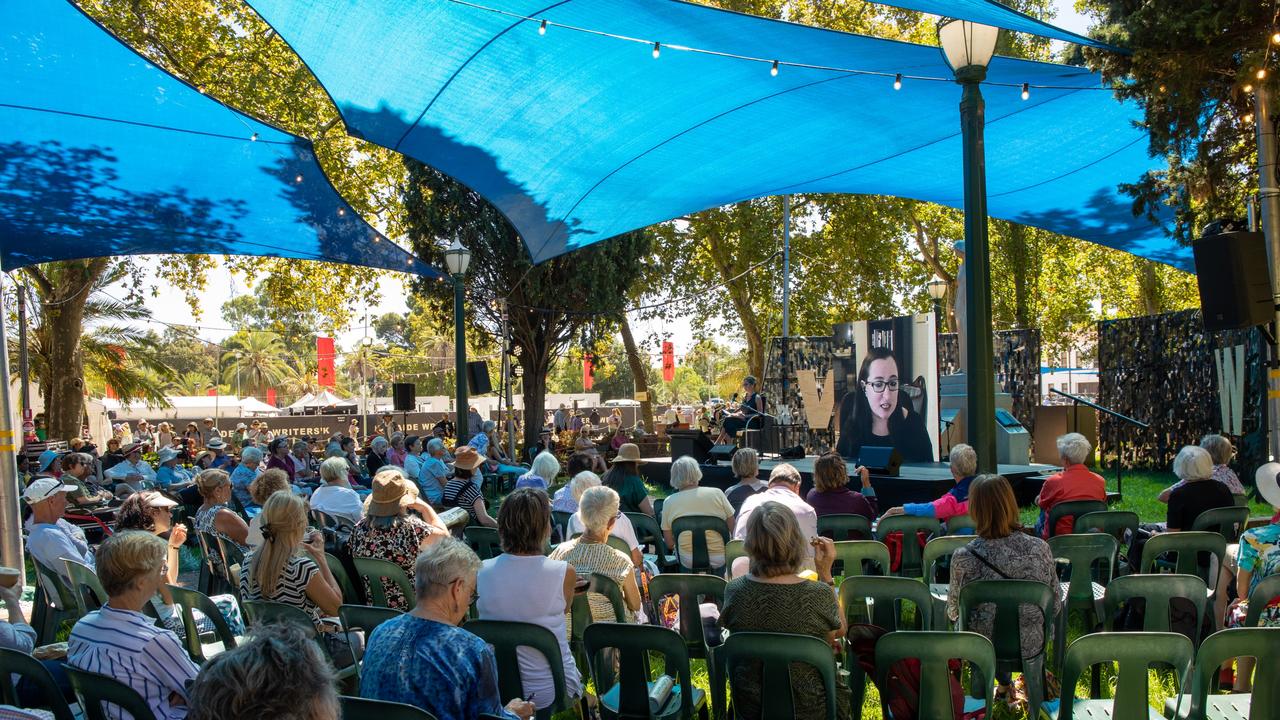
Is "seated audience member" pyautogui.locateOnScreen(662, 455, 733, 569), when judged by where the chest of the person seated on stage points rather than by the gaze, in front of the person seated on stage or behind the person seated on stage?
in front

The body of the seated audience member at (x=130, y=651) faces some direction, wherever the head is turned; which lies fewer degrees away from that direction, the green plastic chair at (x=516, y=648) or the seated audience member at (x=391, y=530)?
the seated audience member

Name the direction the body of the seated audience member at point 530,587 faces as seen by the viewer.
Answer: away from the camera

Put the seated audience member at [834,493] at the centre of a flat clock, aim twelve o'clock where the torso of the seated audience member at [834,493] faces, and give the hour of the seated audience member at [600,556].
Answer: the seated audience member at [600,556] is roughly at 7 o'clock from the seated audience member at [834,493].

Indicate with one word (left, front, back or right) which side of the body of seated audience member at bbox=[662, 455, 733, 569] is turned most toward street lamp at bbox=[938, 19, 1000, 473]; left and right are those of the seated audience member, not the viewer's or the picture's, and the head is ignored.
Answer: right

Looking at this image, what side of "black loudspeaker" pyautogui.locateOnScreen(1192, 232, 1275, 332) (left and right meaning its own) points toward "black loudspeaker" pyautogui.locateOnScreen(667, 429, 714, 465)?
right

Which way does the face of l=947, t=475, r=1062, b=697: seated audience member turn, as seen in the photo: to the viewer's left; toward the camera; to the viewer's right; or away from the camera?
away from the camera

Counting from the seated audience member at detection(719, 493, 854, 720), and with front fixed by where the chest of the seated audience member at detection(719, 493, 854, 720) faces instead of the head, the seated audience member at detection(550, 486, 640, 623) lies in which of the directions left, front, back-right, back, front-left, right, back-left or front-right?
front-left

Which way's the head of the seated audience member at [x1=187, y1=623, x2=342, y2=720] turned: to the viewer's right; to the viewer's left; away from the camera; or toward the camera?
away from the camera

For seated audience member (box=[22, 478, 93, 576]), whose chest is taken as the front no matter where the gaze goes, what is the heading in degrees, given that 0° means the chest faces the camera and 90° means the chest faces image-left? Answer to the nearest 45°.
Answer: approximately 270°

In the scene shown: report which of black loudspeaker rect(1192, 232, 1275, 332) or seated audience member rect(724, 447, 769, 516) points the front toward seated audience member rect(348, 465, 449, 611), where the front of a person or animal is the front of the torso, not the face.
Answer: the black loudspeaker

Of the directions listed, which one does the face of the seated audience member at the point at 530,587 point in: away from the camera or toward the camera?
away from the camera

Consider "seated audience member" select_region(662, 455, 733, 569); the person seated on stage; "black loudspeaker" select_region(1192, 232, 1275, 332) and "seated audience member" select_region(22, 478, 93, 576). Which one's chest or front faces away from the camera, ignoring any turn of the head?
"seated audience member" select_region(662, 455, 733, 569)

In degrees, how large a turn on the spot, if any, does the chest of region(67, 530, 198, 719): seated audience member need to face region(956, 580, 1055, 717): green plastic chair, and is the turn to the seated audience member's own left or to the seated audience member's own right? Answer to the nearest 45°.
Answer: approximately 45° to the seated audience member's own right

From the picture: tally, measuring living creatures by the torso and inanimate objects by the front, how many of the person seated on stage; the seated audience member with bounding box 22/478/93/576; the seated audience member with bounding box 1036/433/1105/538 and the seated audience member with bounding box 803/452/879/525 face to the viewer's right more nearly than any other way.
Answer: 1

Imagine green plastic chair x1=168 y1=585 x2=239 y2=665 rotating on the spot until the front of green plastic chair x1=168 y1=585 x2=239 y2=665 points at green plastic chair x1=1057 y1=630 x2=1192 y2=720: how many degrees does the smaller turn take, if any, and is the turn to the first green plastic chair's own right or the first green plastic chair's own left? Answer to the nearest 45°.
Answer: approximately 90° to the first green plastic chair's own right

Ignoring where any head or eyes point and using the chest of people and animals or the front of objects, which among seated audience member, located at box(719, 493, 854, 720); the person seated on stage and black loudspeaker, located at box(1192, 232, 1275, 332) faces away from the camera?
the seated audience member

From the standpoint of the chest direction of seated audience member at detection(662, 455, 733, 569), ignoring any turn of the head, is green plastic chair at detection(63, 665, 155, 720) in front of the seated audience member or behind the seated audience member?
behind

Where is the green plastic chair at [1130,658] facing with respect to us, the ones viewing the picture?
facing away from the viewer

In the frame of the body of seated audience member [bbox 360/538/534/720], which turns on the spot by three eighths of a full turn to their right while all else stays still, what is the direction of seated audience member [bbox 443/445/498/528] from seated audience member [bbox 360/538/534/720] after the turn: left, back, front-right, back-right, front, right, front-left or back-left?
back

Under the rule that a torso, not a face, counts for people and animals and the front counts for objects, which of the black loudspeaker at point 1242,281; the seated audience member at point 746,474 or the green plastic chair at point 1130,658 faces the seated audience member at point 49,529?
the black loudspeaker

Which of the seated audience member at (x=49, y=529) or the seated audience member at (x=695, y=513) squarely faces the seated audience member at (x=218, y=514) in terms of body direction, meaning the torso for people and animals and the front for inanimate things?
the seated audience member at (x=49, y=529)

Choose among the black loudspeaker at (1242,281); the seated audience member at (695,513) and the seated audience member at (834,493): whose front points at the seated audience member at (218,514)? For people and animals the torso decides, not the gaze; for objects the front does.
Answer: the black loudspeaker

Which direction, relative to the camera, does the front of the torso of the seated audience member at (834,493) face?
away from the camera
